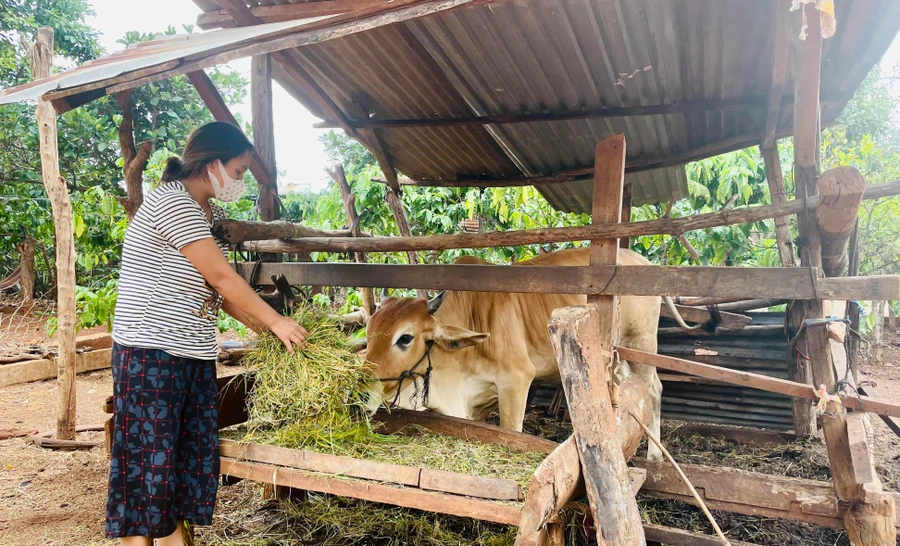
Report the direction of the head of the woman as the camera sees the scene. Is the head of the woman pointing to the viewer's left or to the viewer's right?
to the viewer's right

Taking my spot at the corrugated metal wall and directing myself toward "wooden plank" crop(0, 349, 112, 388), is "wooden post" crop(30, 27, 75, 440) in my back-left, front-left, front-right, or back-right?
front-left

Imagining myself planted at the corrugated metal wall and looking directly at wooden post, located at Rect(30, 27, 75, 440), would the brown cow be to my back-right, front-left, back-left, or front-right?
front-left

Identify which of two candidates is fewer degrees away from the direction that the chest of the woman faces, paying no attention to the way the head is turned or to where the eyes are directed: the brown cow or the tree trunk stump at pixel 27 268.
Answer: the brown cow

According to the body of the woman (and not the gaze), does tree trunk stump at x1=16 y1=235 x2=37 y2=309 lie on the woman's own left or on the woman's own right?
on the woman's own left

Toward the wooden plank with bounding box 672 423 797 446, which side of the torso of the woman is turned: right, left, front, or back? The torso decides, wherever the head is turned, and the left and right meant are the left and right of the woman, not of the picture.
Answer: front

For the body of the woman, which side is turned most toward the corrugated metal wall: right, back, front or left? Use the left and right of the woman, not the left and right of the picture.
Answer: front

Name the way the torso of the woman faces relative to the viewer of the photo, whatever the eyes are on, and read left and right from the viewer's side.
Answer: facing to the right of the viewer

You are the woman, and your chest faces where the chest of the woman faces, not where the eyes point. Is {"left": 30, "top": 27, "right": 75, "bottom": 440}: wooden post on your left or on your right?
on your left
